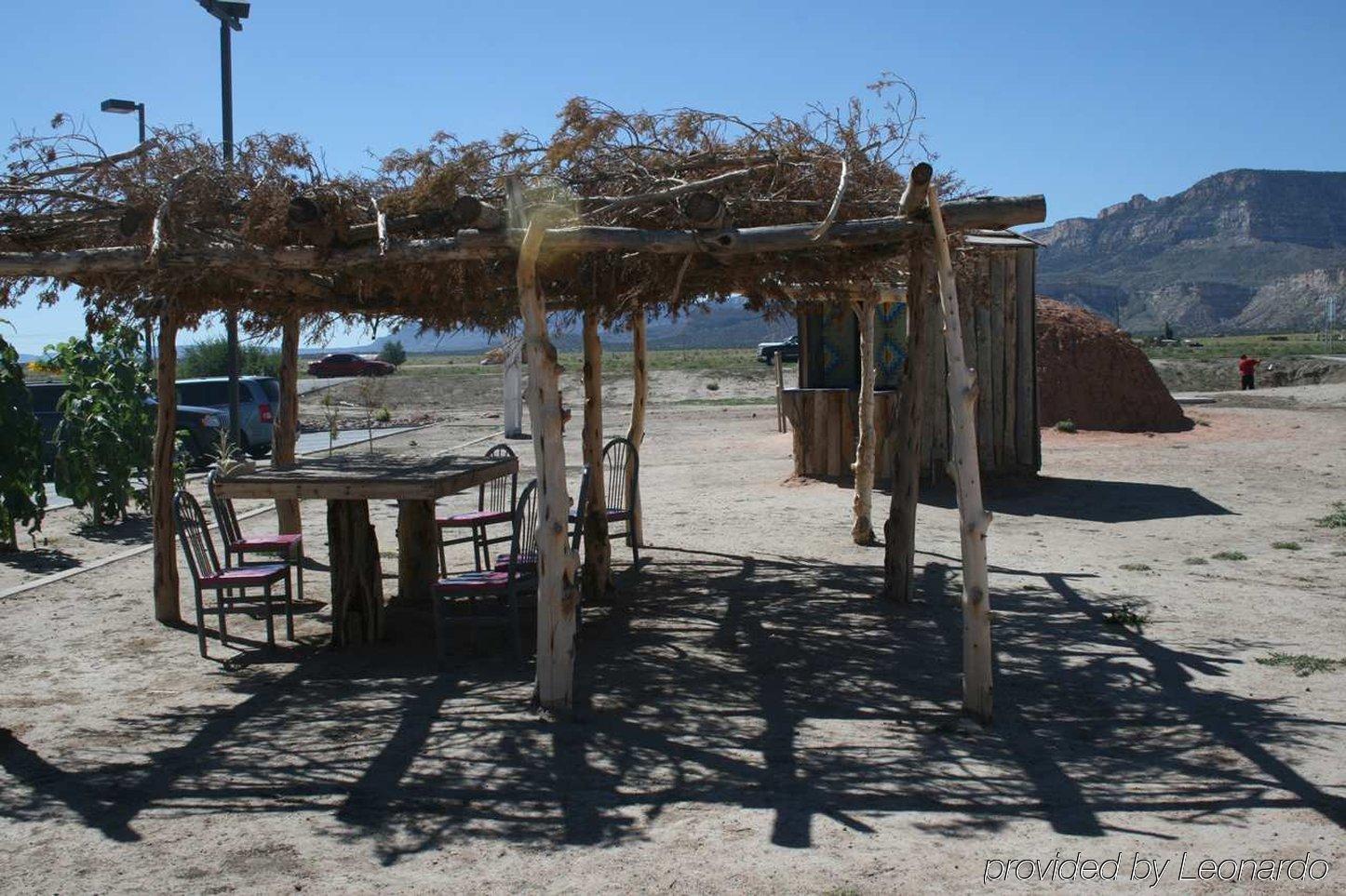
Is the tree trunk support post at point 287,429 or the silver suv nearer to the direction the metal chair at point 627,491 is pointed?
the tree trunk support post

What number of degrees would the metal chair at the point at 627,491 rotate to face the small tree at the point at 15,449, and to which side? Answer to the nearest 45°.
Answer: approximately 45° to its right

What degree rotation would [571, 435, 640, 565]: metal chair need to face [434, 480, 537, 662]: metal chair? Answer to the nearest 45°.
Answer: approximately 45° to its left

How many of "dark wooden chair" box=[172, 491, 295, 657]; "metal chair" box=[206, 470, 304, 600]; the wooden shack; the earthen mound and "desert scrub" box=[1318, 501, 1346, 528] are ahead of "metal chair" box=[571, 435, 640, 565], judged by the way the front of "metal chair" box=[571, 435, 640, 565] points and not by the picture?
2

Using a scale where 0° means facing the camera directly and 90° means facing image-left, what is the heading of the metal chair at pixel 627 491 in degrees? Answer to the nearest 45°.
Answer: approximately 45°

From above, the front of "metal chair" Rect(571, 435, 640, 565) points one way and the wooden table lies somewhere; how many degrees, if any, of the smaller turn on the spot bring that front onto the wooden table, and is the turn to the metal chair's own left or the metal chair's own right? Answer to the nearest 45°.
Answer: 0° — it already faces it

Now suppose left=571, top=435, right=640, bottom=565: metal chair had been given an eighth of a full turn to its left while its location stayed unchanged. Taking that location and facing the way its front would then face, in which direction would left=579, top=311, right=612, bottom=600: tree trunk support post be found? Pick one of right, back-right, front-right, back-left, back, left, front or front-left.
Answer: front

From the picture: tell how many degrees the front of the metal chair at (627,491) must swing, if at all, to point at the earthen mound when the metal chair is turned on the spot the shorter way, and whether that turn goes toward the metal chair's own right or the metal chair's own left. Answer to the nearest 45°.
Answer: approximately 180°

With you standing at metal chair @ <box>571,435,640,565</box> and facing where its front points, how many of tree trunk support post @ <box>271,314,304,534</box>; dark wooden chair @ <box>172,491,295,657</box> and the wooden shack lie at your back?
1
